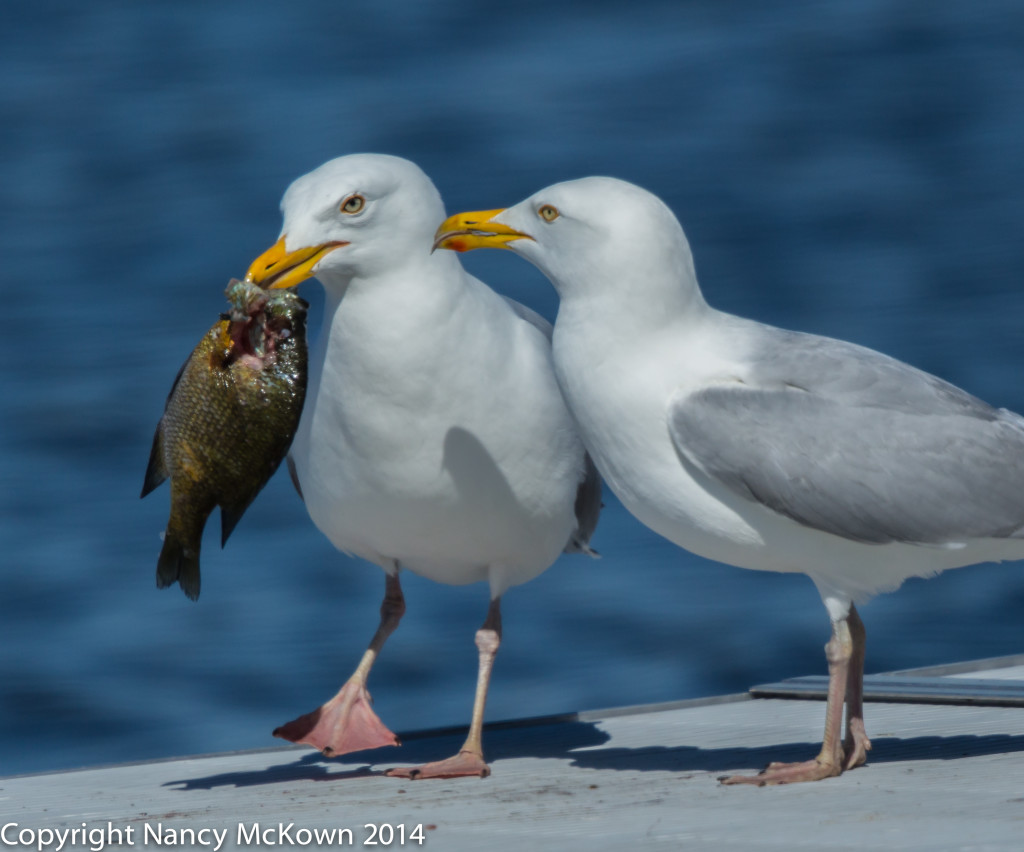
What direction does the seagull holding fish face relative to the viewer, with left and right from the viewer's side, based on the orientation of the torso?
facing the viewer and to the left of the viewer

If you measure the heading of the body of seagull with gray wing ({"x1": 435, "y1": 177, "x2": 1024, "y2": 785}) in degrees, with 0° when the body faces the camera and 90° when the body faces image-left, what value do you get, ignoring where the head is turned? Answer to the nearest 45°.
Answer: approximately 90°

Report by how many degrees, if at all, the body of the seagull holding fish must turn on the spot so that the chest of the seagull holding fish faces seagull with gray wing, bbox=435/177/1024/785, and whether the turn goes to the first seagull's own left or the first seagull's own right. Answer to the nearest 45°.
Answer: approximately 90° to the first seagull's own left

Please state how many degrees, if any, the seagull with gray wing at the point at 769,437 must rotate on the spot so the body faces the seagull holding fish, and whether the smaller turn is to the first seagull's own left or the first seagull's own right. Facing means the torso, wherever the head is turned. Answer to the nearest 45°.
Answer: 0° — it already faces it

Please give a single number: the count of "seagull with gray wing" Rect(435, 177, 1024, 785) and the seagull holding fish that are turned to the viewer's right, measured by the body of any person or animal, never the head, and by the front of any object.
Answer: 0
